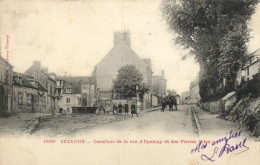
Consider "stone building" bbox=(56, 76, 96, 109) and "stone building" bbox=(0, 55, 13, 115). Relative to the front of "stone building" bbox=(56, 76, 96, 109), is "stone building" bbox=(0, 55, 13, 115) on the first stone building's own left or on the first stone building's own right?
on the first stone building's own right

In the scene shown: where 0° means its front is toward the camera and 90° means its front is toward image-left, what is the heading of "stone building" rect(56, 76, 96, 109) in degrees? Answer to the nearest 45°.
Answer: approximately 0°

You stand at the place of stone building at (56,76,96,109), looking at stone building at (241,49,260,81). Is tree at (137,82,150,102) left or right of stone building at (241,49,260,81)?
left

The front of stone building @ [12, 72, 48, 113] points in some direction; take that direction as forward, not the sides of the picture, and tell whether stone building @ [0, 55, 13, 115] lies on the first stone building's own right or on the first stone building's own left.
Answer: on the first stone building's own right

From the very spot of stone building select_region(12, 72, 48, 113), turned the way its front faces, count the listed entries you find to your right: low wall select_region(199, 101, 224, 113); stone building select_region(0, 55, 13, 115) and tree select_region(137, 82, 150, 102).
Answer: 1

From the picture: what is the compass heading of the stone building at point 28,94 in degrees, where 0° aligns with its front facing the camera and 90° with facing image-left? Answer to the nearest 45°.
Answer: approximately 315°

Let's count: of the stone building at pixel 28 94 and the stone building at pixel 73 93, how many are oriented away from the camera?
0
